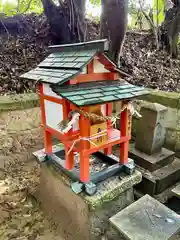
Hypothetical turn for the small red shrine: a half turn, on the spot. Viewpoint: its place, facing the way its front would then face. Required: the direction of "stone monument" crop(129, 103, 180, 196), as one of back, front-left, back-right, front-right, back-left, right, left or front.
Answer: right

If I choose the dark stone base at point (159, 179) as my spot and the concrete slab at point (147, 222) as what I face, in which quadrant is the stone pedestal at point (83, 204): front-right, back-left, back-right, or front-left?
front-right

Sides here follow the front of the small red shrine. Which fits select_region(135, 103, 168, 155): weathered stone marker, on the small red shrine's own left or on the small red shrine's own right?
on the small red shrine's own left

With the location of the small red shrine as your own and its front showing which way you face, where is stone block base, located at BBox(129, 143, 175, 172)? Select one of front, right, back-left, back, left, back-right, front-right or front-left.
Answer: left

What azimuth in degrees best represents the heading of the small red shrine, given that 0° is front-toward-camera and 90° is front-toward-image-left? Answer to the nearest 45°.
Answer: approximately 315°
